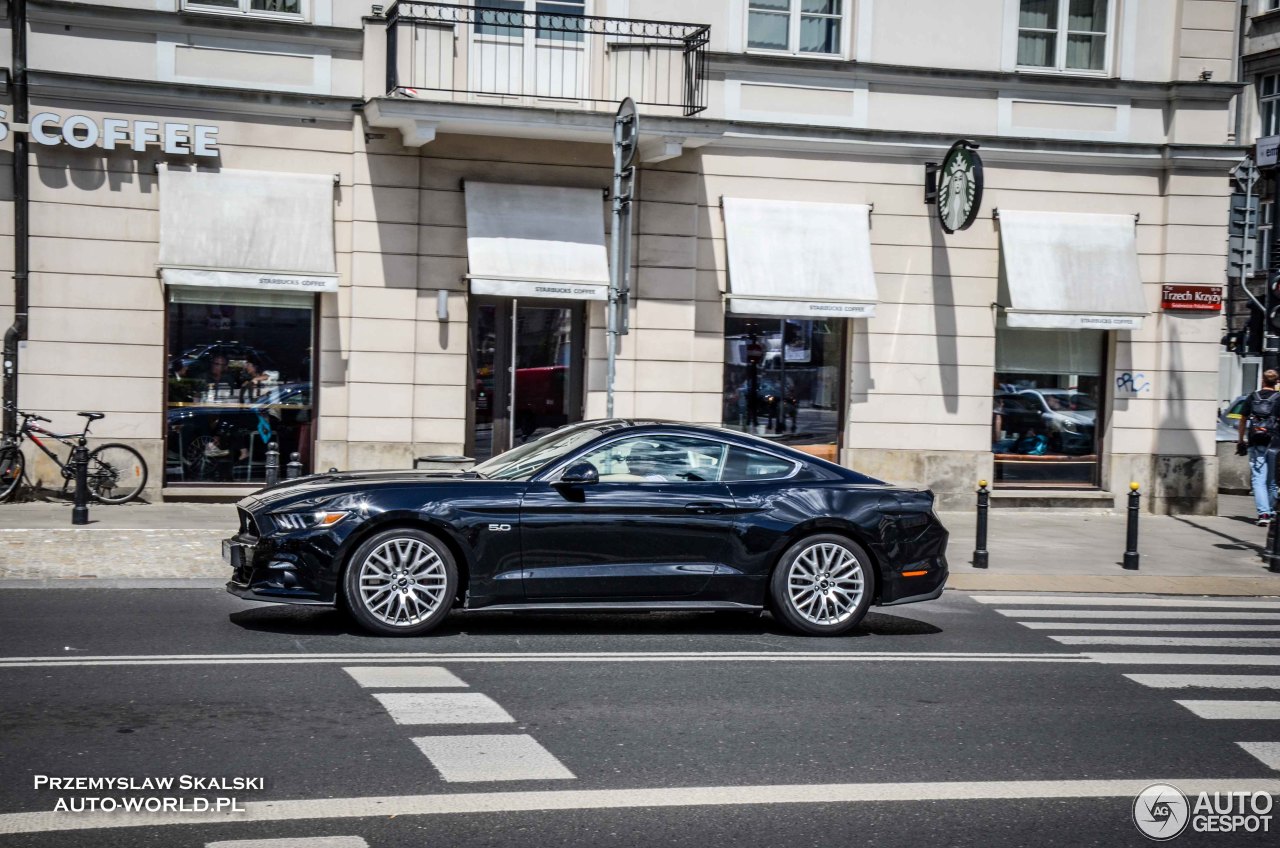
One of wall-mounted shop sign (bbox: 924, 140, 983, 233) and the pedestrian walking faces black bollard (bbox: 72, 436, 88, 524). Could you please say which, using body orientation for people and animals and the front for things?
the wall-mounted shop sign

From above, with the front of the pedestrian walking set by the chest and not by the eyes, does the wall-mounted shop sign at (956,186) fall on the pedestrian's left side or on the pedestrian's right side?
on the pedestrian's left side

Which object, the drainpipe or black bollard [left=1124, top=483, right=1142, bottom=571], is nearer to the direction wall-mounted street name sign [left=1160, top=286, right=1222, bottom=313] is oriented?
the black bollard

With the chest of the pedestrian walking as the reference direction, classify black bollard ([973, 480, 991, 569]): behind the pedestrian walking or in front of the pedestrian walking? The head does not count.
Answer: behind

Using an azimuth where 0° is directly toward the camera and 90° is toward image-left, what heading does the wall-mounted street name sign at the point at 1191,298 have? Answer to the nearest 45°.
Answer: approximately 0°

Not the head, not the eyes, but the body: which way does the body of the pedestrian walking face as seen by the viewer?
away from the camera

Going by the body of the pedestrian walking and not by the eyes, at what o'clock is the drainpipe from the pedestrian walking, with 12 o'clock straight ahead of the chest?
The drainpipe is roughly at 8 o'clock from the pedestrian walking.

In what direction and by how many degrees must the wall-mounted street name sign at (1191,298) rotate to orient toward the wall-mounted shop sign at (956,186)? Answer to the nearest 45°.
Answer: approximately 45° to its right

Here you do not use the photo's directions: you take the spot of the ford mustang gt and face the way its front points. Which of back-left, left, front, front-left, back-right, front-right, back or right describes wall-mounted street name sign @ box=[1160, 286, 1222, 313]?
back-right

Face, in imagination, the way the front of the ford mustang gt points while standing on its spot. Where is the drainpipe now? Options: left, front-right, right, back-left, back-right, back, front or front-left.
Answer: front-right

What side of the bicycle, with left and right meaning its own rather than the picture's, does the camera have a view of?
left

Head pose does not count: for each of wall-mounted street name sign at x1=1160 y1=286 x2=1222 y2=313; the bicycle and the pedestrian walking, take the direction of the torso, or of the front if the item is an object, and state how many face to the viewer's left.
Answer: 1

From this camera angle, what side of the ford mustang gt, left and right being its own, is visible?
left

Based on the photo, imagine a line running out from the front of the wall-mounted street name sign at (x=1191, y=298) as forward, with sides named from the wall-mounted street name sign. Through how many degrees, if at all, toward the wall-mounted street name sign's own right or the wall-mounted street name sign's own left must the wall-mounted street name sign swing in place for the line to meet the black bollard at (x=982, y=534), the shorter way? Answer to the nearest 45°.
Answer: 0° — it already faces it

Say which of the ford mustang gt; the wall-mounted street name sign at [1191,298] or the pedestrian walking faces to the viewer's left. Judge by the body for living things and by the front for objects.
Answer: the ford mustang gt
